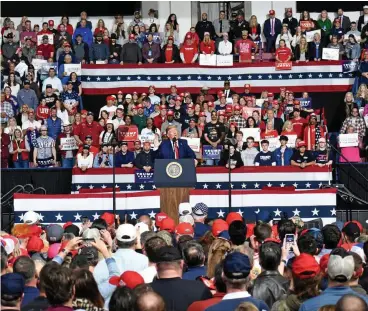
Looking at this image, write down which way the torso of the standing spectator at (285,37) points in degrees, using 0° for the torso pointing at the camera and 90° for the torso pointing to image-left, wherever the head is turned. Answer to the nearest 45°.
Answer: approximately 0°

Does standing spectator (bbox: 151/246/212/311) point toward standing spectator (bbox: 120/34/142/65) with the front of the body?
yes

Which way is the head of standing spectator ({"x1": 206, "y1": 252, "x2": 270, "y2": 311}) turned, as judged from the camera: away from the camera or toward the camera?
away from the camera

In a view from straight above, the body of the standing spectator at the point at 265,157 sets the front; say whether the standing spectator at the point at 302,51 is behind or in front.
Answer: behind

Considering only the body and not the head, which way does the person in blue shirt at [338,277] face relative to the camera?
away from the camera
